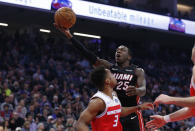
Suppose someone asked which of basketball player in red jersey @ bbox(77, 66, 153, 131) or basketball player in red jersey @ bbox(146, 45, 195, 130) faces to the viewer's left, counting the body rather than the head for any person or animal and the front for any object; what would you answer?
basketball player in red jersey @ bbox(146, 45, 195, 130)

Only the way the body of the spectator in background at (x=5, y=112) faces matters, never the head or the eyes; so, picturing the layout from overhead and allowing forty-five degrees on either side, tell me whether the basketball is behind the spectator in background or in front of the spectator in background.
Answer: in front

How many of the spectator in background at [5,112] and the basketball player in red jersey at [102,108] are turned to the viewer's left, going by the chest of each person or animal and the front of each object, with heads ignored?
0

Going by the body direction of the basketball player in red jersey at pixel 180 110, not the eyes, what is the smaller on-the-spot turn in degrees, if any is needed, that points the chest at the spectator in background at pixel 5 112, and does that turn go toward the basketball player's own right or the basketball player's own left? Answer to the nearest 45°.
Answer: approximately 45° to the basketball player's own right

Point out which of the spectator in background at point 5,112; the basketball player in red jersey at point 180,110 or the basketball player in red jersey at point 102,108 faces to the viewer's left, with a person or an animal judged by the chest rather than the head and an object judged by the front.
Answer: the basketball player in red jersey at point 180,110

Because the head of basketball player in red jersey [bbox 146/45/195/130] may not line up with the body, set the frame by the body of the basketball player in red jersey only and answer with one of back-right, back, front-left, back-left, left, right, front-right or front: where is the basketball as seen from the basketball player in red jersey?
front-right

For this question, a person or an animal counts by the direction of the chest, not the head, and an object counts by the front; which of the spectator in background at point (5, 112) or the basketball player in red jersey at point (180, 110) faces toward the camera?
the spectator in background

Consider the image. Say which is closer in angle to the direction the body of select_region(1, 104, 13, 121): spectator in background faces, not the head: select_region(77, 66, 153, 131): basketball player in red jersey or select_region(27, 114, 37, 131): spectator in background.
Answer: the basketball player in red jersey

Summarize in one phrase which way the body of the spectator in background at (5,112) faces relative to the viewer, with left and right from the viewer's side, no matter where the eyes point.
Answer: facing the viewer

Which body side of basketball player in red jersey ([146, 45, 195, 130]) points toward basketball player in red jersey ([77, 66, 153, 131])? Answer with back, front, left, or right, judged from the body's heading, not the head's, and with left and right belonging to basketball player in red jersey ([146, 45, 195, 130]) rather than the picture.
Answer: front

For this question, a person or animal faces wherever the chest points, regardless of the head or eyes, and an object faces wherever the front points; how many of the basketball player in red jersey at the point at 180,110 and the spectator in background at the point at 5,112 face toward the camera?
1

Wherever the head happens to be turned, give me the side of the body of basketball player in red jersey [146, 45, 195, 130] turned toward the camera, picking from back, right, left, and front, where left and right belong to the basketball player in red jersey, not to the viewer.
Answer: left

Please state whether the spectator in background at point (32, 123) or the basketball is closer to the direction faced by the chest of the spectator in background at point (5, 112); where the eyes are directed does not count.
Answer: the basketball
